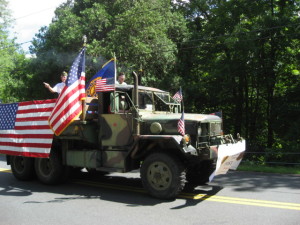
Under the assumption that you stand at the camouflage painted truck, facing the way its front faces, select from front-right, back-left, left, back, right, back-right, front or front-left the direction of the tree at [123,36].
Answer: back-left

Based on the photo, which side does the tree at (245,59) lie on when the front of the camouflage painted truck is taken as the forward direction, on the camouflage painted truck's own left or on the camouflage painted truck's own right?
on the camouflage painted truck's own left

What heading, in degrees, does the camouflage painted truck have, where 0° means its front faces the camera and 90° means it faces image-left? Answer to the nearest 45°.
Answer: approximately 315°
